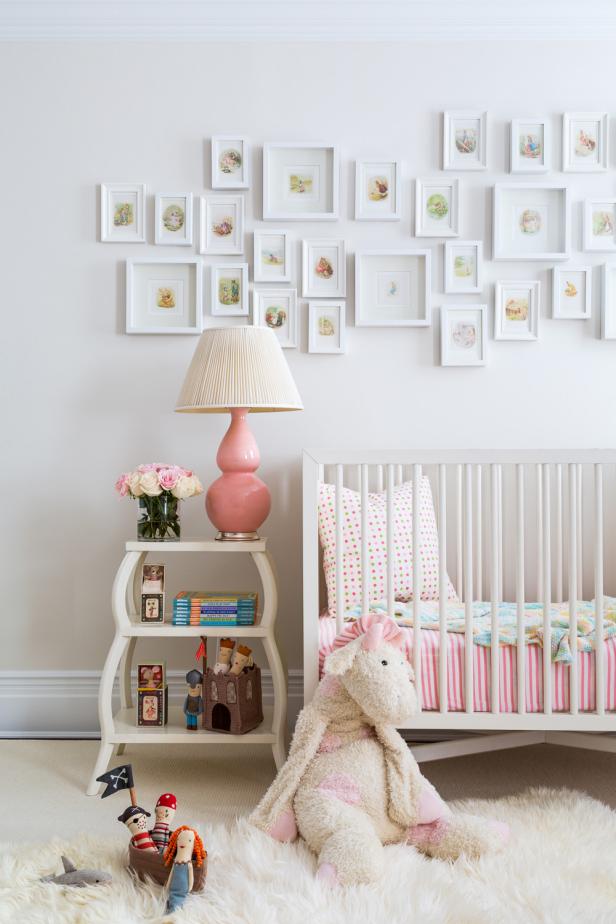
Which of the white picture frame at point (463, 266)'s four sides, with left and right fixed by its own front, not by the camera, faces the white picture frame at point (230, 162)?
right

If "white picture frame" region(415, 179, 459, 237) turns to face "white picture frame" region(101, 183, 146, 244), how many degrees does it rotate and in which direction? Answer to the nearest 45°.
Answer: approximately 90° to its right

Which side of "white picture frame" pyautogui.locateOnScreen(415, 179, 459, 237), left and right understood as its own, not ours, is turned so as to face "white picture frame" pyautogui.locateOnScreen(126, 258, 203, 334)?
right

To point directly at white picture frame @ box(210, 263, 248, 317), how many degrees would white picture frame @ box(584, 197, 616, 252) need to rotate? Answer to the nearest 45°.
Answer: approximately 90° to its right

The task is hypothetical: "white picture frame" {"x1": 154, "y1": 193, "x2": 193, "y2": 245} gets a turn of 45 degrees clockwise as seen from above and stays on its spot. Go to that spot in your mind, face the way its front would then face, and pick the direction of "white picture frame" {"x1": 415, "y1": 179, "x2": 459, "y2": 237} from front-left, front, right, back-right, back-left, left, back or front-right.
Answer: back-left

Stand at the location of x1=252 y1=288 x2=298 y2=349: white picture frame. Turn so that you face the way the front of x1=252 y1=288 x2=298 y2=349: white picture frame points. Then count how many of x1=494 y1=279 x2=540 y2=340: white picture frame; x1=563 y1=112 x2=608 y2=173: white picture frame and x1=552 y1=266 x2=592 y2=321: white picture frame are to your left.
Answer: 3
